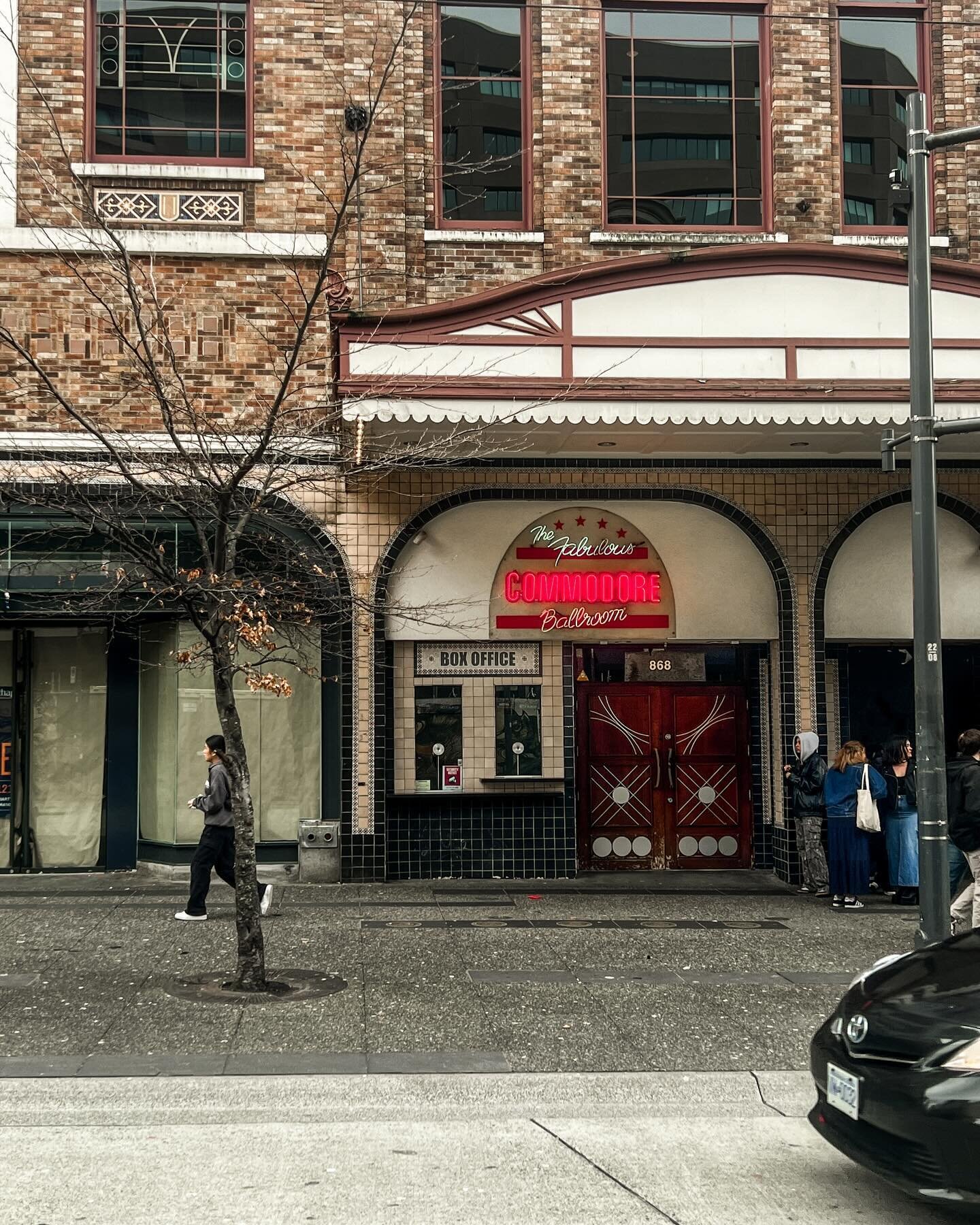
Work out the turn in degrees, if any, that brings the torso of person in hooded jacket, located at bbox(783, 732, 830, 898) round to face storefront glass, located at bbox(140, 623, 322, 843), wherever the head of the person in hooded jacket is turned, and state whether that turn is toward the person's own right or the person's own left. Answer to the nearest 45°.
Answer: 0° — they already face it

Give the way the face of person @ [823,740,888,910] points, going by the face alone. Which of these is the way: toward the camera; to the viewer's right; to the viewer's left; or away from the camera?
away from the camera

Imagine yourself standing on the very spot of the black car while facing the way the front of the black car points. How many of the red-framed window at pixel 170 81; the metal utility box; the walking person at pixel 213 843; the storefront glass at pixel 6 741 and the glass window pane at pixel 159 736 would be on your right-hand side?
5

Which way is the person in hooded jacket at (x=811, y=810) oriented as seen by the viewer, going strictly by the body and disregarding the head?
to the viewer's left

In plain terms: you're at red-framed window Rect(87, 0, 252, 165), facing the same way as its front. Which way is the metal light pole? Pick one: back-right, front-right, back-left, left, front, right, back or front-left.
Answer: front-left

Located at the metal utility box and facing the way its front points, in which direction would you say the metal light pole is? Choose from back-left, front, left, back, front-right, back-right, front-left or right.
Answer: front-left
